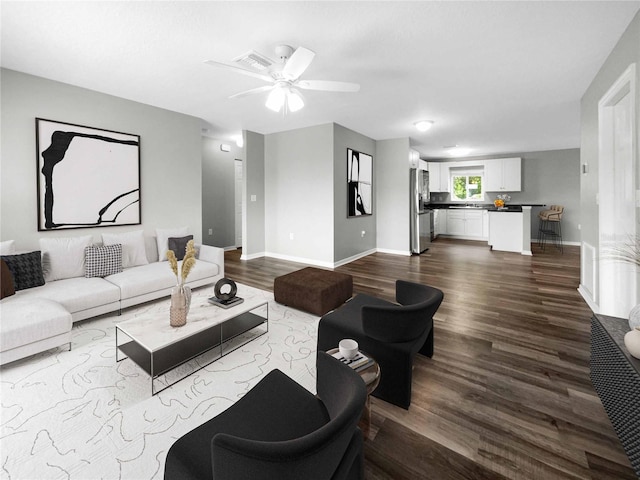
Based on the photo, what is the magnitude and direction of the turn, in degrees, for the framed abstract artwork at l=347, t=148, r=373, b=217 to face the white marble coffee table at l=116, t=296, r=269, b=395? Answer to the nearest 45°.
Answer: approximately 45° to its right

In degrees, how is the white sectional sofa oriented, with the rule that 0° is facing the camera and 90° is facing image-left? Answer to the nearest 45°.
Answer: approximately 315°

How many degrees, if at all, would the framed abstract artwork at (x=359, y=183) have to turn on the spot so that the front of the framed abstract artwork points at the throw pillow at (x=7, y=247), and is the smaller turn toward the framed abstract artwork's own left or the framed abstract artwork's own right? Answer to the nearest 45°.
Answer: approximately 90° to the framed abstract artwork's own right

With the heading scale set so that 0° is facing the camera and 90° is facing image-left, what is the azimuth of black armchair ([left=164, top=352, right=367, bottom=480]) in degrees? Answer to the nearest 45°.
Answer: approximately 135°

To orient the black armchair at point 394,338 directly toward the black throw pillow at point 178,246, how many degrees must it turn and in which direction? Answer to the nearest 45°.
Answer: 0° — it already faces it

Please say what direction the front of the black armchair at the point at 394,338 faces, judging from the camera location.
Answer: facing away from the viewer and to the left of the viewer

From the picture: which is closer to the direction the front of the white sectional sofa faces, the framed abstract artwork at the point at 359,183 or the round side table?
the round side table

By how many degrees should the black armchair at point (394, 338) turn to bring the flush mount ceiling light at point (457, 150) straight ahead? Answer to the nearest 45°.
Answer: approximately 45° to its right
